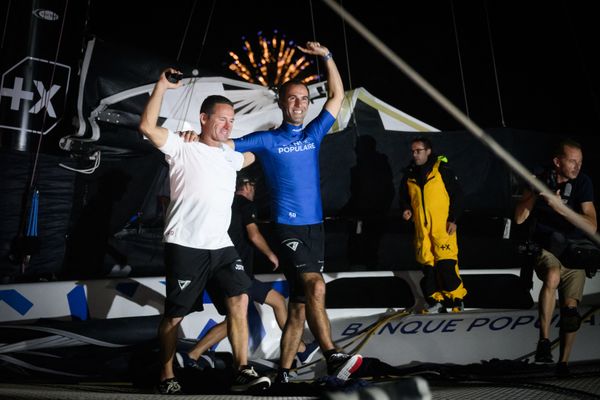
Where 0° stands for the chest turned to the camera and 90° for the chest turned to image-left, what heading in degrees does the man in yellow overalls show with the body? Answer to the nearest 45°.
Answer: approximately 45°

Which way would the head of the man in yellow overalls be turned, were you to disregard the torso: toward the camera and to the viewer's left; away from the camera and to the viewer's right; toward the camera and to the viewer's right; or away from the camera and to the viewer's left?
toward the camera and to the viewer's left

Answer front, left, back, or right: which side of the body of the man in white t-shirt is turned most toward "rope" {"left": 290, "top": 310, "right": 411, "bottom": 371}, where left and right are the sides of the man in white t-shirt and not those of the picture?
left

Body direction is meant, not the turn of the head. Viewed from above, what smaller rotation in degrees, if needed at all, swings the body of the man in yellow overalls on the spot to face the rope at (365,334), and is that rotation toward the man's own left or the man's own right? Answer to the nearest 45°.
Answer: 0° — they already face it

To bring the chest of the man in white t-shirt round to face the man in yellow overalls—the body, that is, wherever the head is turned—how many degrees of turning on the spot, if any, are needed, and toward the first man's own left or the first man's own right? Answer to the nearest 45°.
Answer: approximately 90° to the first man's own left

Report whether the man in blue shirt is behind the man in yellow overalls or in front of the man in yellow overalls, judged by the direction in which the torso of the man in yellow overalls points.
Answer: in front

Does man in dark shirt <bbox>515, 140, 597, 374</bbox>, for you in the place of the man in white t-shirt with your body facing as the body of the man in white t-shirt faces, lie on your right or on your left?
on your left

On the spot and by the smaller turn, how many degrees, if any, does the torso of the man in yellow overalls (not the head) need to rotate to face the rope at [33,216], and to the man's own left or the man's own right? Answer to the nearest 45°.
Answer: approximately 45° to the man's own right
